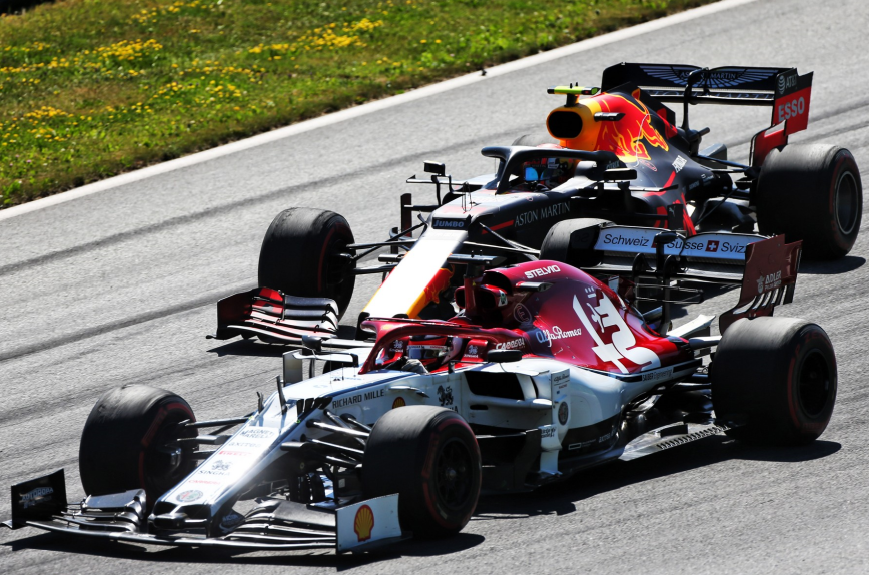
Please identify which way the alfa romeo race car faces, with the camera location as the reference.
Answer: facing the viewer and to the left of the viewer

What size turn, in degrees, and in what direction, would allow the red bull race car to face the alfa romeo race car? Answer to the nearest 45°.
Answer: approximately 45° to its left

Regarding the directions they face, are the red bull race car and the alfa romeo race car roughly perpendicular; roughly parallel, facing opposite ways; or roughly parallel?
roughly parallel

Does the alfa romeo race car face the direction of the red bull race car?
no

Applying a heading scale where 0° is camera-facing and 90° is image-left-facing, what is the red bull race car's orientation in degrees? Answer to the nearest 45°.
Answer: approximately 45°

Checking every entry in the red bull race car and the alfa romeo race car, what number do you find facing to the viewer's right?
0
